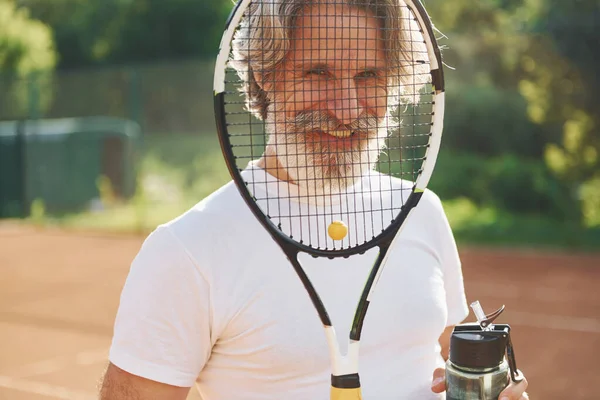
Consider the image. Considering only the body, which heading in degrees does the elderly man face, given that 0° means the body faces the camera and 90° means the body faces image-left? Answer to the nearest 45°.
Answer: approximately 315°

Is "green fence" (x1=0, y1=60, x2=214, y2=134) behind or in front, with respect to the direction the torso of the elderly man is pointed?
behind

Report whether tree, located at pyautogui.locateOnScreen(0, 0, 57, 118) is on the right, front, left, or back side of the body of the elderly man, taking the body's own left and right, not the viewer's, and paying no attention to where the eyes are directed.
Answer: back

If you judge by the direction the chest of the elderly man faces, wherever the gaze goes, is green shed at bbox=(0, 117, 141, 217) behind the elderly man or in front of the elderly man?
behind
